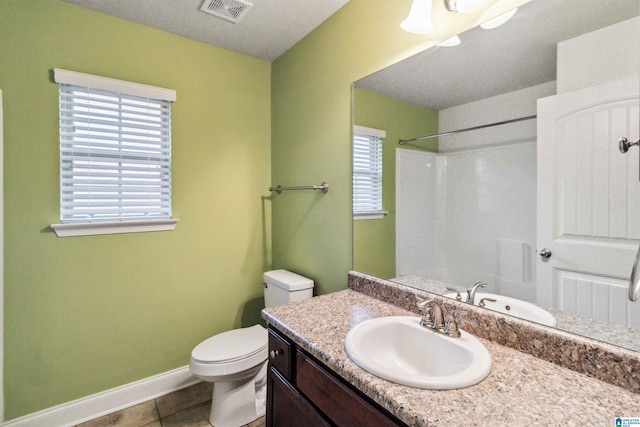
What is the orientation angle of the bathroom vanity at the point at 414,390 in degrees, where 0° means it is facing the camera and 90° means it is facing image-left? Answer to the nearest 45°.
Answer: approximately 45°

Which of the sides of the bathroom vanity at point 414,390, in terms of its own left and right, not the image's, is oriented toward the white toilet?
right

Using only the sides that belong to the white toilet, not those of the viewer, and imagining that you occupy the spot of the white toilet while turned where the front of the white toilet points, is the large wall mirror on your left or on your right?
on your left

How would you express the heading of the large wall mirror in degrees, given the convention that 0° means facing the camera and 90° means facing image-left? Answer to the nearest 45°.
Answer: approximately 45°

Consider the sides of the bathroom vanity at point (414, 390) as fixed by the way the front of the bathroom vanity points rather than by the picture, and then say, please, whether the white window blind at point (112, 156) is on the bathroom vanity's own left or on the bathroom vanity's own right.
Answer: on the bathroom vanity's own right
